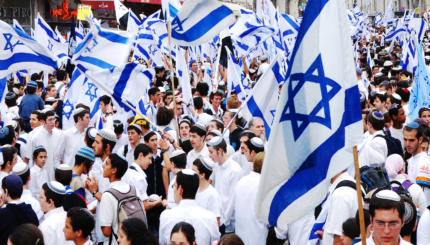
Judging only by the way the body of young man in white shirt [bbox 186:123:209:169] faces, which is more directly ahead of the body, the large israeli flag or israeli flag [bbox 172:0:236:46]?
the large israeli flag

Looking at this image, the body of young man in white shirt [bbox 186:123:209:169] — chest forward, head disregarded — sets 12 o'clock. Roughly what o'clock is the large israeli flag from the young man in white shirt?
The large israeli flag is roughly at 10 o'clock from the young man in white shirt.
